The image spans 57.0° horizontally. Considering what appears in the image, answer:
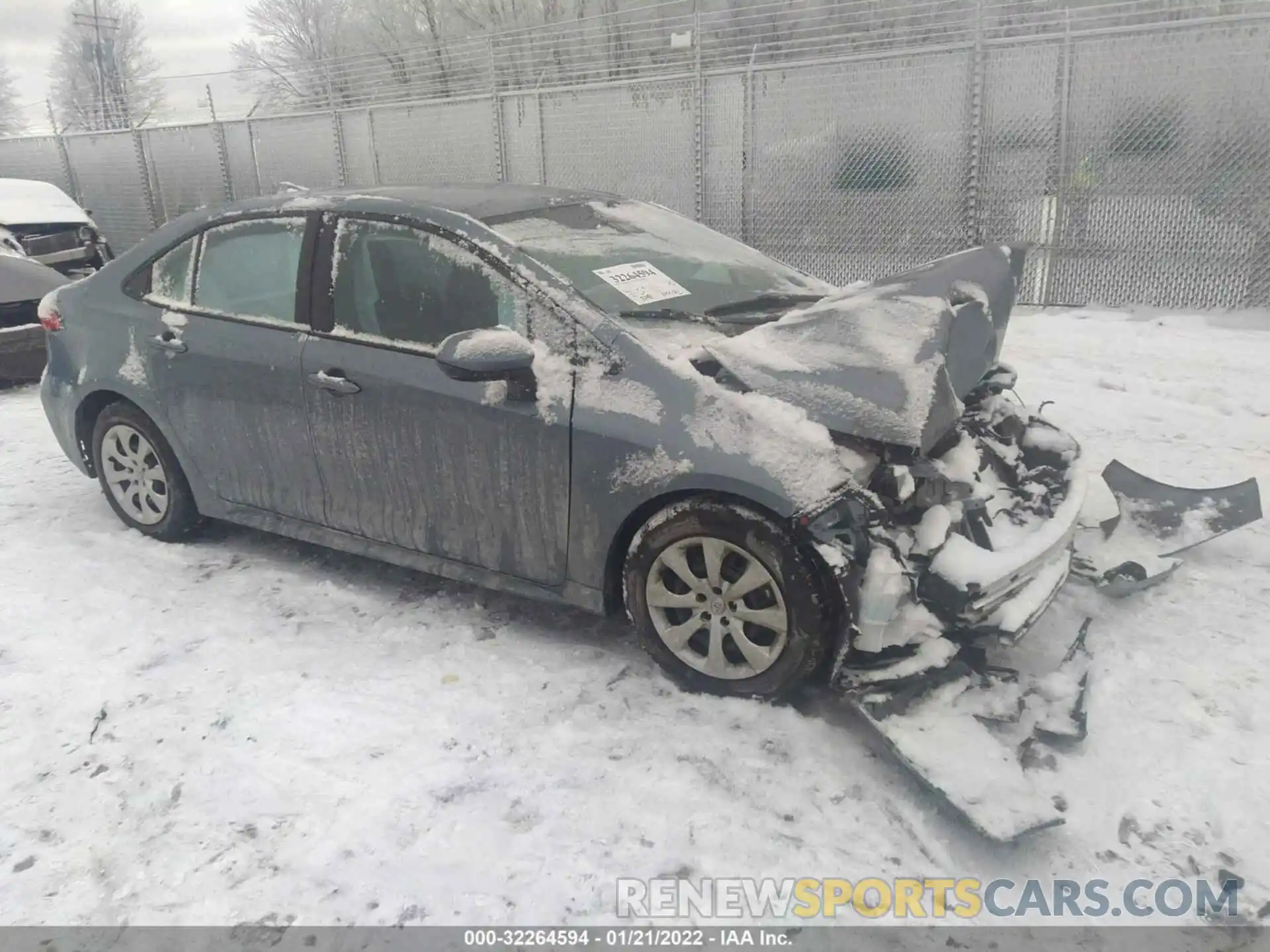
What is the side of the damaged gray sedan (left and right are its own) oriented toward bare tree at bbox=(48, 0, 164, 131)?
back

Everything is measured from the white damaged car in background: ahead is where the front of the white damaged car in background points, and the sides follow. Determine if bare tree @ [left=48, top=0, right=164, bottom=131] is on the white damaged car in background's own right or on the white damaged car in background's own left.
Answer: on the white damaged car in background's own left

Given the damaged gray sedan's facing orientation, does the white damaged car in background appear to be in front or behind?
behind

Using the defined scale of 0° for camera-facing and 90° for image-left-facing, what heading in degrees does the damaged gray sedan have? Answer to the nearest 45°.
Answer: approximately 315°

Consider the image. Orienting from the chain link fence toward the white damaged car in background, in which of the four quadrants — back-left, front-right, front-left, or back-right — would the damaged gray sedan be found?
front-left

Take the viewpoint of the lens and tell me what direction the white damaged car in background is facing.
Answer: facing the viewer and to the right of the viewer

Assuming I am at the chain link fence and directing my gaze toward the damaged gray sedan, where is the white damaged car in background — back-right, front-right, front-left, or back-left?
front-right

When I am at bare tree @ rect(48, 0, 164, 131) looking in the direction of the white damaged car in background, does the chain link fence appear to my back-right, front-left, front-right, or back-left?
front-left

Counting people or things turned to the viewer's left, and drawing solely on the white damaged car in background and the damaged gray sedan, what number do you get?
0

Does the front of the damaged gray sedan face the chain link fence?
no
